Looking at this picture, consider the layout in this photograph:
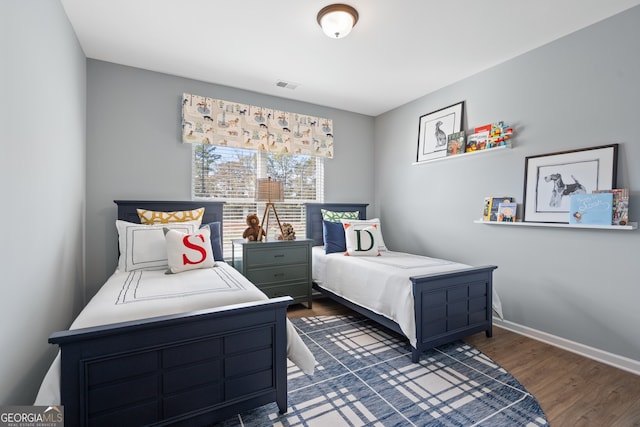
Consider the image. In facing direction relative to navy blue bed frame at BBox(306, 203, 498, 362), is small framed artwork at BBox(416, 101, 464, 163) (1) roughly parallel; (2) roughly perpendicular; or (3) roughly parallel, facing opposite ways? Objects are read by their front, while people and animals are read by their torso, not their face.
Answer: roughly perpendicular

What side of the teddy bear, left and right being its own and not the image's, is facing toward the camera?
front

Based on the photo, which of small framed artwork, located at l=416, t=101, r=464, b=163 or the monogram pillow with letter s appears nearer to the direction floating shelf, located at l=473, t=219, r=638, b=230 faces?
the monogram pillow with letter s

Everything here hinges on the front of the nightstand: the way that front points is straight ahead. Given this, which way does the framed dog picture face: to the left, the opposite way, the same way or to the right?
to the right

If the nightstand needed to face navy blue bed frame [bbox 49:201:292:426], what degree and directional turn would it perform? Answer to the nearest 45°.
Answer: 0° — it already faces it

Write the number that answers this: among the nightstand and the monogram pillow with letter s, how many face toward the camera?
2

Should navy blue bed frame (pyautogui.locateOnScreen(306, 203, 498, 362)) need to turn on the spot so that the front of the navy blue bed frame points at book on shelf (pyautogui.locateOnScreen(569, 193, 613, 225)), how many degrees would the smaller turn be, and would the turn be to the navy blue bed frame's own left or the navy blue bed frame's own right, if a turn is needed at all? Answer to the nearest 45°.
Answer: approximately 45° to the navy blue bed frame's own left

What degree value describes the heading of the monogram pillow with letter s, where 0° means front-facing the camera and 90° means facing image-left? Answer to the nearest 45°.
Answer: approximately 0°

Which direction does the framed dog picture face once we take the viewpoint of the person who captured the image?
facing the viewer and to the left of the viewer

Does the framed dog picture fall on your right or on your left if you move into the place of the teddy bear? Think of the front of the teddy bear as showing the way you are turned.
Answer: on your left

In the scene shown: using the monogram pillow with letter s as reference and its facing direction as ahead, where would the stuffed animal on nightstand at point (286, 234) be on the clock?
The stuffed animal on nightstand is roughly at 8 o'clock from the monogram pillow with letter s.

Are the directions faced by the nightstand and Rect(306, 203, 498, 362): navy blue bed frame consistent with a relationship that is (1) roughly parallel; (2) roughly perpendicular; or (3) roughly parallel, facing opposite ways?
roughly parallel

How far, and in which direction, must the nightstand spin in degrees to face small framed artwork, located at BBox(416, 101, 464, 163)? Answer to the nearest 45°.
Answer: approximately 90° to its left

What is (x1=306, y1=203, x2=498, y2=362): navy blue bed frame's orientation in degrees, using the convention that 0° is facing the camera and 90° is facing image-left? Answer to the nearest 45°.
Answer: approximately 315°
